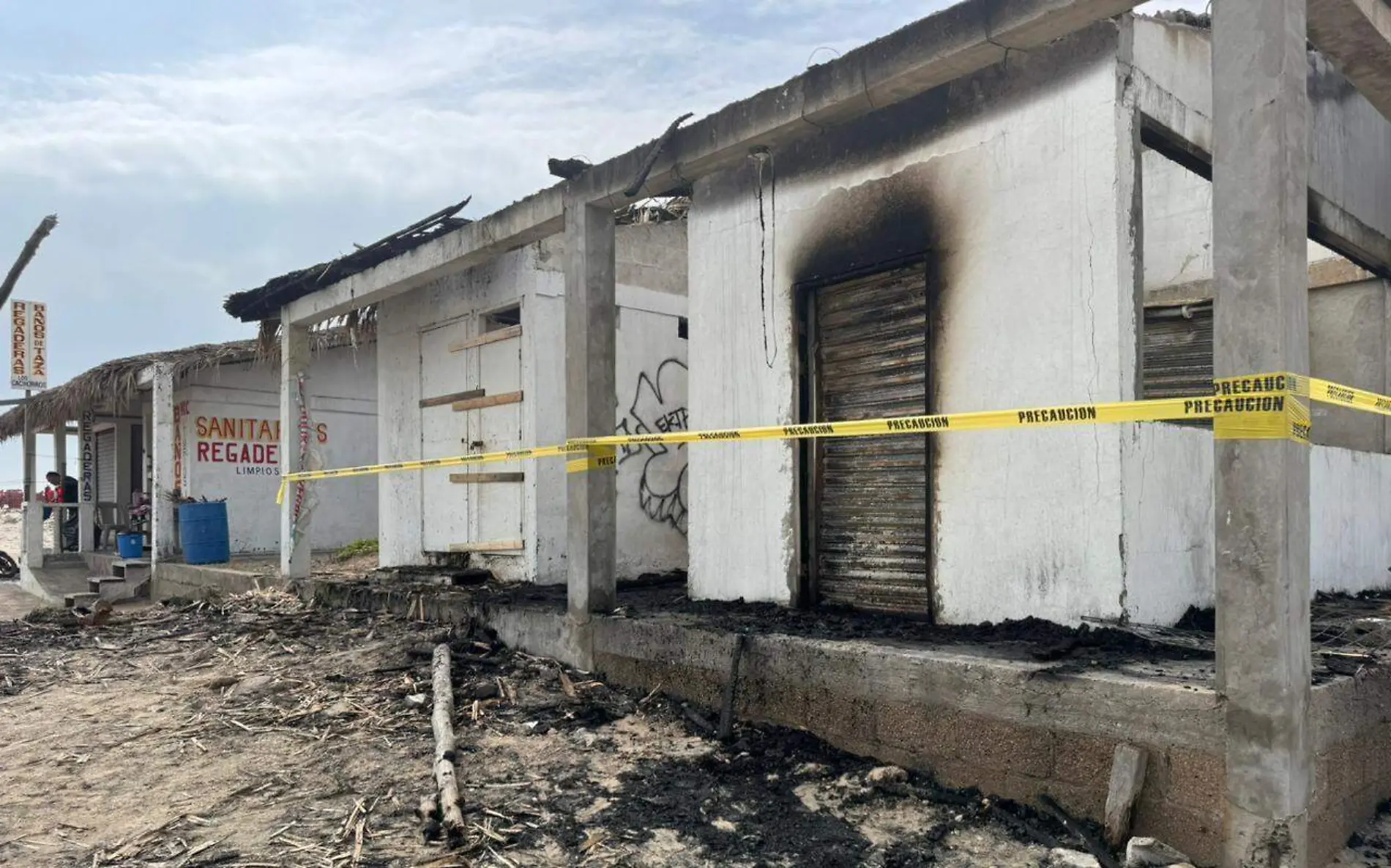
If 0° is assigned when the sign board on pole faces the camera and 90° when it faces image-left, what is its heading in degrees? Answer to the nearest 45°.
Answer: approximately 0°

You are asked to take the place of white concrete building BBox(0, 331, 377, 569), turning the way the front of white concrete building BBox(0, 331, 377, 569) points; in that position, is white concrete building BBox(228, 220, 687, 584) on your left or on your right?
on your left

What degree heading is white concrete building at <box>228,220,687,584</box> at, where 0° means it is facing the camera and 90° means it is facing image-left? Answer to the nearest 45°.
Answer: approximately 45°

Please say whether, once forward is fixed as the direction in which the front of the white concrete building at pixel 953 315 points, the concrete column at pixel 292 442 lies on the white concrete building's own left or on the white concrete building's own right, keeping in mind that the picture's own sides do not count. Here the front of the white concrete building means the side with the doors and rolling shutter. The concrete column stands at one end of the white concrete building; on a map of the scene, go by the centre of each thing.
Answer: on the white concrete building's own right

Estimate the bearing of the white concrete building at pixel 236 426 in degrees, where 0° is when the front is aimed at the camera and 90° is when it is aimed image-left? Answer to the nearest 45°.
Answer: approximately 45°
